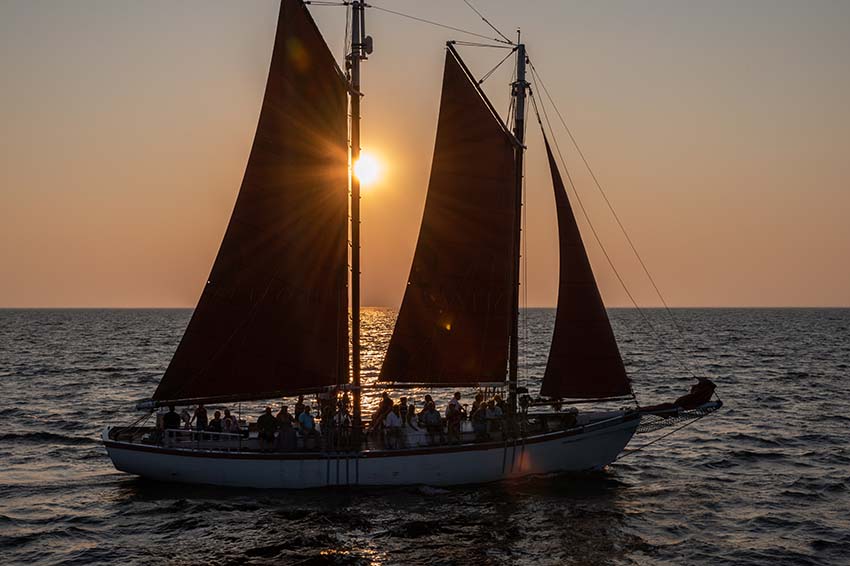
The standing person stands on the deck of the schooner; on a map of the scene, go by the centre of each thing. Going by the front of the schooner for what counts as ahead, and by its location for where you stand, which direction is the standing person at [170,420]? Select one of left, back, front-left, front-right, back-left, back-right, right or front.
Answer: back

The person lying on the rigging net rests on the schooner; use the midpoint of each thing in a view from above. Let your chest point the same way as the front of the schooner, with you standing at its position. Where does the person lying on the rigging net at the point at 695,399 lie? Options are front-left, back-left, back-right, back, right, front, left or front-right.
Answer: front

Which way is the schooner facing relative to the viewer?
to the viewer's right
